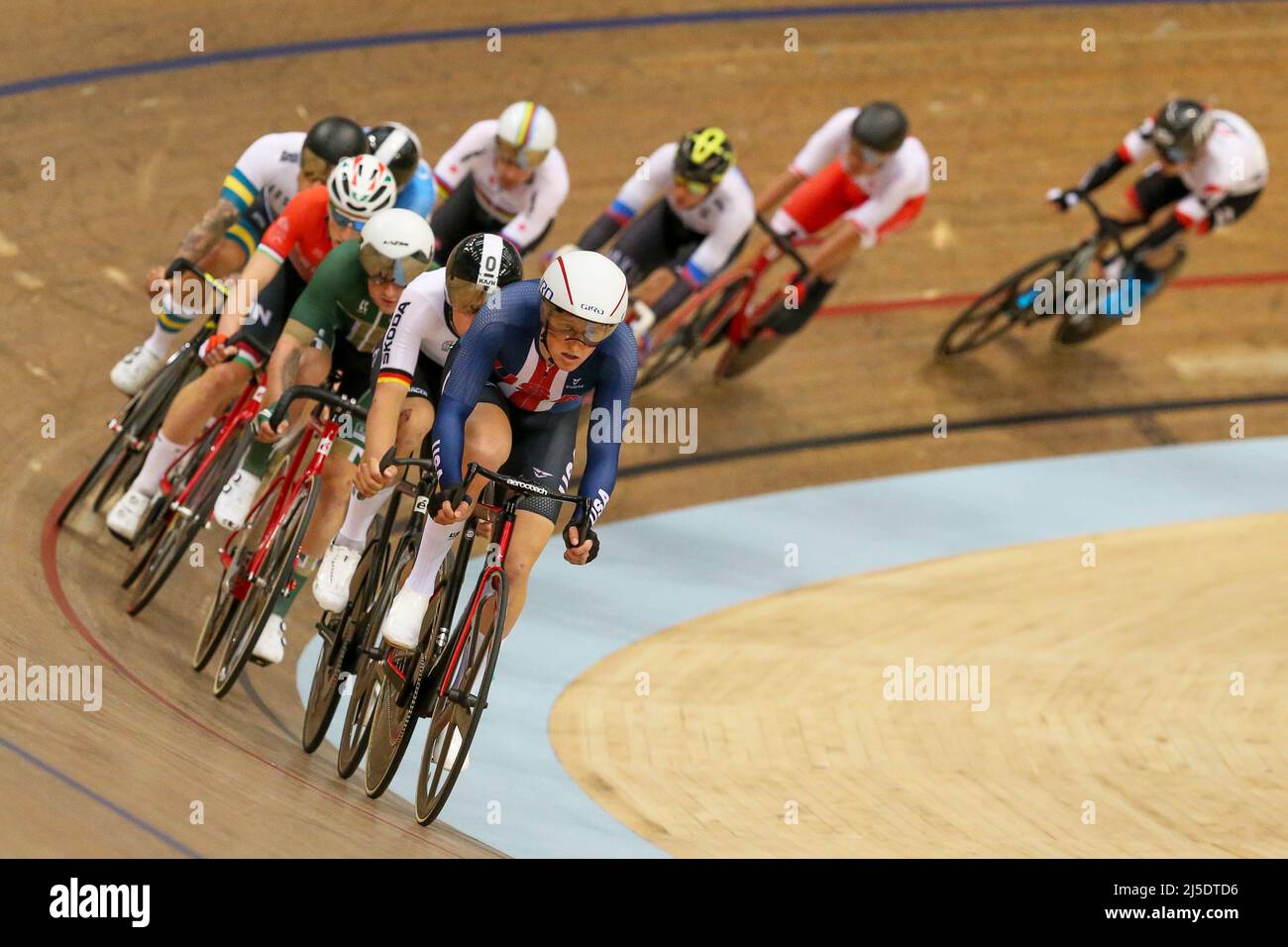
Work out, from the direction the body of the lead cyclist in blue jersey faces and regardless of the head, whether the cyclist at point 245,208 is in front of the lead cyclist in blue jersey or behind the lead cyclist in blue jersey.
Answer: behind

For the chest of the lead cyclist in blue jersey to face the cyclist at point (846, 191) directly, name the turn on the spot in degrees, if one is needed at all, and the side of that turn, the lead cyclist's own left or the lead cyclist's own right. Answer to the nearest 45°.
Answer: approximately 135° to the lead cyclist's own left

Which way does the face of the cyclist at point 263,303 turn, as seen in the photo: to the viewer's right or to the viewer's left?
to the viewer's left

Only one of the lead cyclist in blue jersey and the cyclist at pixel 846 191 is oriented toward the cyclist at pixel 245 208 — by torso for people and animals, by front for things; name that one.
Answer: the cyclist at pixel 846 191

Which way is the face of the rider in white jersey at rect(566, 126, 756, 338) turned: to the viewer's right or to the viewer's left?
to the viewer's left

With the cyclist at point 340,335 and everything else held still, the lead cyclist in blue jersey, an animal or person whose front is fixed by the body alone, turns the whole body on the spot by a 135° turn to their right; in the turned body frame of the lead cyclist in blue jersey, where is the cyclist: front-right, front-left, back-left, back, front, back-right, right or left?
front

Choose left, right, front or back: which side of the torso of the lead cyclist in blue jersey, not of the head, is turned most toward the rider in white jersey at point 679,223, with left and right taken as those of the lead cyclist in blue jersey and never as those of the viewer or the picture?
back

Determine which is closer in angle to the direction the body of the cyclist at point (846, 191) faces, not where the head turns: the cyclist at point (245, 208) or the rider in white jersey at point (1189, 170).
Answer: the cyclist

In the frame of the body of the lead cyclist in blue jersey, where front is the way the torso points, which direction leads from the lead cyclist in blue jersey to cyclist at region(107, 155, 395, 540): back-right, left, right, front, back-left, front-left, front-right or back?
back-right

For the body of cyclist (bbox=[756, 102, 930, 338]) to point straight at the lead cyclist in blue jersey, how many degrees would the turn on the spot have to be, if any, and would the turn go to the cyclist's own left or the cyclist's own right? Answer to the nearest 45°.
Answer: approximately 45° to the cyclist's own left

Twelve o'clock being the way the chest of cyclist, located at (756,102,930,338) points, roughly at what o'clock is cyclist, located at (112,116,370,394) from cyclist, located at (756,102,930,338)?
cyclist, located at (112,116,370,394) is roughly at 12 o'clock from cyclist, located at (756,102,930,338).

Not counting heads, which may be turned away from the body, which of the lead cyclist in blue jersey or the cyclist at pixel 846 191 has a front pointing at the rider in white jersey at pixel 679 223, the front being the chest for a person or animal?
the cyclist
